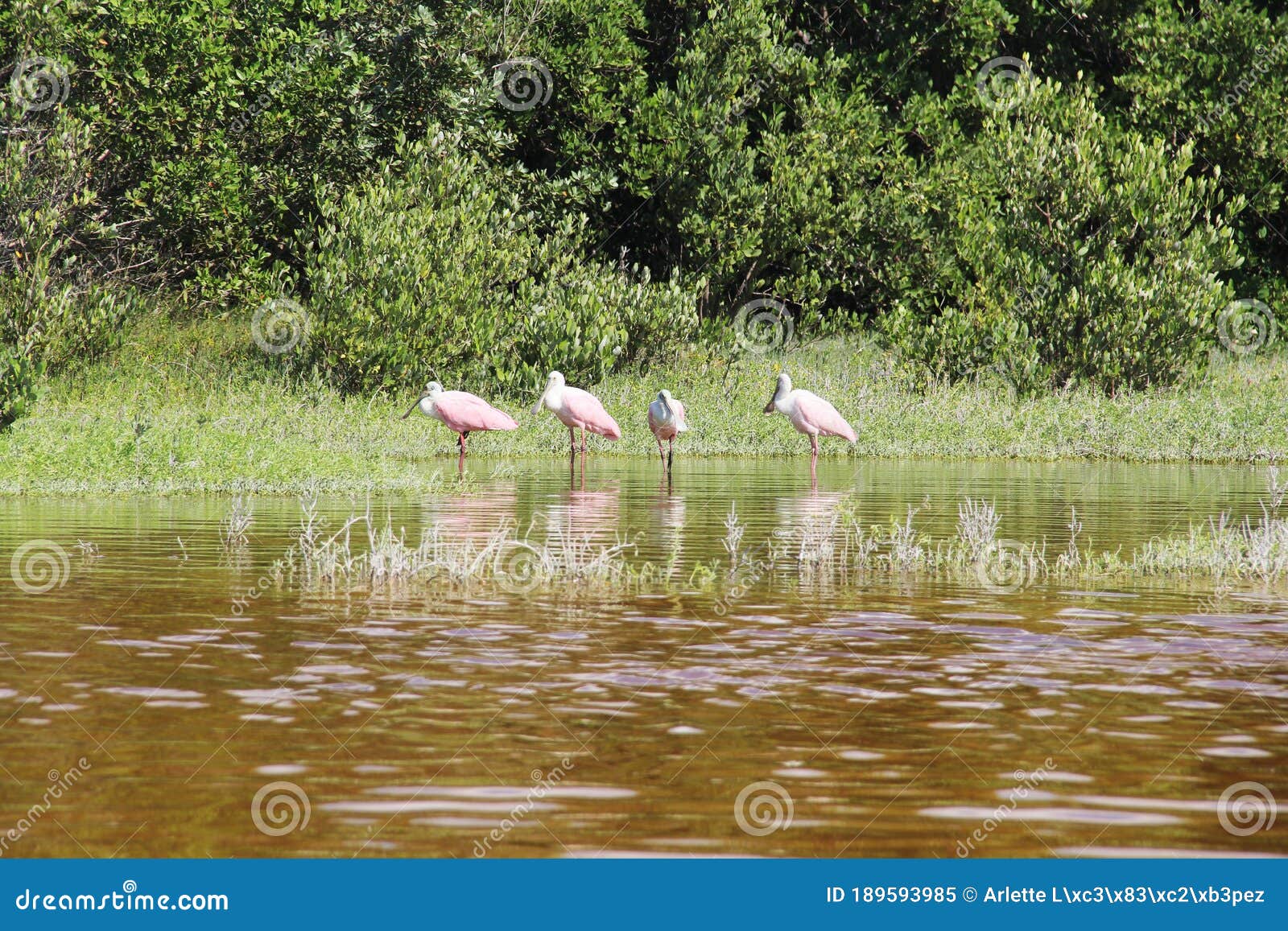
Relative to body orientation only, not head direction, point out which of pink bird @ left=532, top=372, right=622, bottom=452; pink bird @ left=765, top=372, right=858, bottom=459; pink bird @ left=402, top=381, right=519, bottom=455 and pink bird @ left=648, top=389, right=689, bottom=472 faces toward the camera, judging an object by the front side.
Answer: pink bird @ left=648, top=389, right=689, bottom=472

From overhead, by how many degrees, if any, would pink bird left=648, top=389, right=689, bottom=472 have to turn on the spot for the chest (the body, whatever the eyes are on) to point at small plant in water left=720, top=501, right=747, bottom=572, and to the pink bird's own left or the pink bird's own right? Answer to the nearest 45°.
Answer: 0° — it already faces it

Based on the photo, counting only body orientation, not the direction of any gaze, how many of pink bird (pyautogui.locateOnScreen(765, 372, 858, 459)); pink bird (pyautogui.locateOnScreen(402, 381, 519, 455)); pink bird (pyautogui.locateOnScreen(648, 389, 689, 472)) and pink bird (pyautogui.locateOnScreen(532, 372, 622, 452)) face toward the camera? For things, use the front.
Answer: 1

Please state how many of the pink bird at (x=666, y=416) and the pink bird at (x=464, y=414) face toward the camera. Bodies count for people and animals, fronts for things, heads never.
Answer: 1

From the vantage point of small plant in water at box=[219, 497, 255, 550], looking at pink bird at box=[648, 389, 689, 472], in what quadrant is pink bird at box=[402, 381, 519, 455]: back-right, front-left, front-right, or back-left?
front-left

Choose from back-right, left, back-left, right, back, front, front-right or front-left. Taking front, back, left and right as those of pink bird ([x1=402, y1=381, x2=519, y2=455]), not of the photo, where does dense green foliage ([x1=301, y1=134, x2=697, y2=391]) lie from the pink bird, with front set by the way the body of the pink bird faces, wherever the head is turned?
right

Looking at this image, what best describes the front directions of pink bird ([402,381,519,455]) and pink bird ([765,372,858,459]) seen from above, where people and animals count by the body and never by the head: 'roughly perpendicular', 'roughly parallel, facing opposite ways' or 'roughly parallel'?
roughly parallel

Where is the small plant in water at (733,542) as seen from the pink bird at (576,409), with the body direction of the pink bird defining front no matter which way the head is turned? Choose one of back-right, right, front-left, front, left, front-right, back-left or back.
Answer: left

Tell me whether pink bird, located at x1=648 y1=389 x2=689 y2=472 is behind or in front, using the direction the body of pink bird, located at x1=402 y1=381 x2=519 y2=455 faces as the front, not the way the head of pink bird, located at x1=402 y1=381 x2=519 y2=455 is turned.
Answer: behind

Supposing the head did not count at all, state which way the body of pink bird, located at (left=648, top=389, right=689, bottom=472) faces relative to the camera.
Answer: toward the camera

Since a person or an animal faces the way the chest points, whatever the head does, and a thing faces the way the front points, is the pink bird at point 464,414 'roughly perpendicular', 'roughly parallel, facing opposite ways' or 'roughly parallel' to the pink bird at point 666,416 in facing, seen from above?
roughly perpendicular

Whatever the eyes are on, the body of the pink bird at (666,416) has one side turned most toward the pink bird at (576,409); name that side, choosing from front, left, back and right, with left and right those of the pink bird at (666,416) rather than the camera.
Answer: right

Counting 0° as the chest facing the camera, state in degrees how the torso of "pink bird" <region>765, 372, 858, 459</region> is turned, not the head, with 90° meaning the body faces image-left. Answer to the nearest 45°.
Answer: approximately 90°

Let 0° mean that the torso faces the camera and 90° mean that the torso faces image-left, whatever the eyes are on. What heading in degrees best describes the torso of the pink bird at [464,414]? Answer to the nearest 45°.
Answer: approximately 90°

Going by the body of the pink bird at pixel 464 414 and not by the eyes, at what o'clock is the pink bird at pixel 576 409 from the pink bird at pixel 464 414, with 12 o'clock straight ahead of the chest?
the pink bird at pixel 576 409 is roughly at 6 o'clock from the pink bird at pixel 464 414.

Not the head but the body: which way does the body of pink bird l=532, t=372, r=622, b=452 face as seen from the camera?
to the viewer's left

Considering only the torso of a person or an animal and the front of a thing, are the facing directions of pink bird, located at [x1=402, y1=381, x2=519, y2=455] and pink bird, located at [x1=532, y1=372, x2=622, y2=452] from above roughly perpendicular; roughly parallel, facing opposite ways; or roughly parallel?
roughly parallel

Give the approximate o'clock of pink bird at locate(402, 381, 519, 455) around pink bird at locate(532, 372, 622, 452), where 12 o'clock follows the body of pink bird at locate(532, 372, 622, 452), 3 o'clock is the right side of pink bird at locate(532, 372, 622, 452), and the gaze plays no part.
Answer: pink bird at locate(402, 381, 519, 455) is roughly at 12 o'clock from pink bird at locate(532, 372, 622, 452).

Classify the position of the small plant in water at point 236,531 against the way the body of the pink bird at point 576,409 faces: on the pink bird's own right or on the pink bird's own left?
on the pink bird's own left
